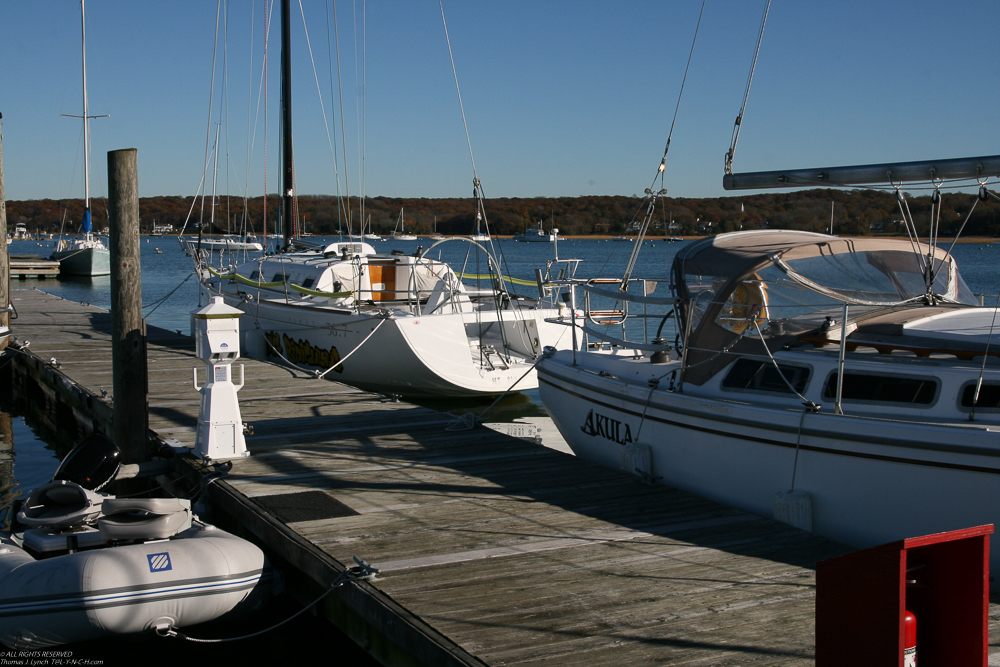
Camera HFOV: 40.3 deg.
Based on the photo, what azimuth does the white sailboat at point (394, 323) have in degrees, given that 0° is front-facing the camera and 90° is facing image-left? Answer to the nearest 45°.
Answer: approximately 135°

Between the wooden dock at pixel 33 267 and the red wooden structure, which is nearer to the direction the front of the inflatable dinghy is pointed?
the red wooden structure

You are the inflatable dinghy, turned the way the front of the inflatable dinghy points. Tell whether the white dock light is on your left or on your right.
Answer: on your left

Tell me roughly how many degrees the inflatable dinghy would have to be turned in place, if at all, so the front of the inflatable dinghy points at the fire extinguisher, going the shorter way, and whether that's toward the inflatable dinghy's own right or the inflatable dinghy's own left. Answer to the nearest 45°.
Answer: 0° — it already faces it

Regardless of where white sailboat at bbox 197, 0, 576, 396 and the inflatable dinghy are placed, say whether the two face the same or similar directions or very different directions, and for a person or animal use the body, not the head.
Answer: very different directions

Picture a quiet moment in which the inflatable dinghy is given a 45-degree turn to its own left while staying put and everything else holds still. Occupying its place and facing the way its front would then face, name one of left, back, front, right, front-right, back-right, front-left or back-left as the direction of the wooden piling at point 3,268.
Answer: left
